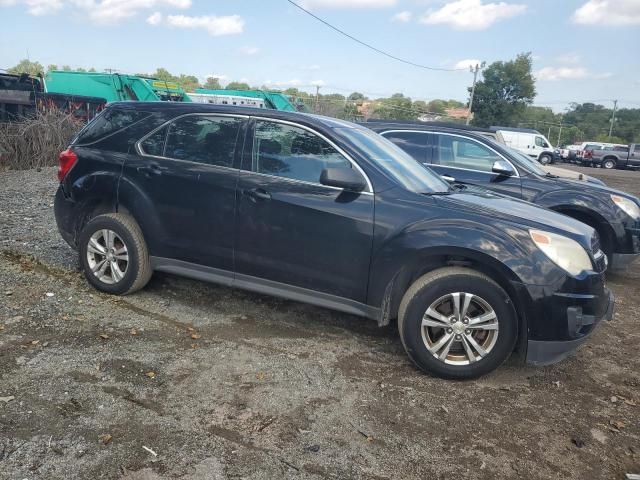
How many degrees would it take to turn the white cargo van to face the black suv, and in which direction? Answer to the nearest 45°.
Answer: approximately 90° to its right

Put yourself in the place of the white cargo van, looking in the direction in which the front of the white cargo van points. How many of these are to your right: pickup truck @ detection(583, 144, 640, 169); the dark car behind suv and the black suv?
2

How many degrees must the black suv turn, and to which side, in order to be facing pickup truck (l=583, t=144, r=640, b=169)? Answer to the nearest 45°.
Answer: approximately 90° to its left

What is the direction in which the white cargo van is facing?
to the viewer's right

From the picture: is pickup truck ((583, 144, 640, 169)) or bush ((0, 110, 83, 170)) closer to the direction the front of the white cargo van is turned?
the pickup truck

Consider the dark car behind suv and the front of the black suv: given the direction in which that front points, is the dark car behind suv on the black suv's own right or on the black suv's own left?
on the black suv's own left

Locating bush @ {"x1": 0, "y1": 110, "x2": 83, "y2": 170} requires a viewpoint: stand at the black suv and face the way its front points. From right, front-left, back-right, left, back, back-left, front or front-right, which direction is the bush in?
back
